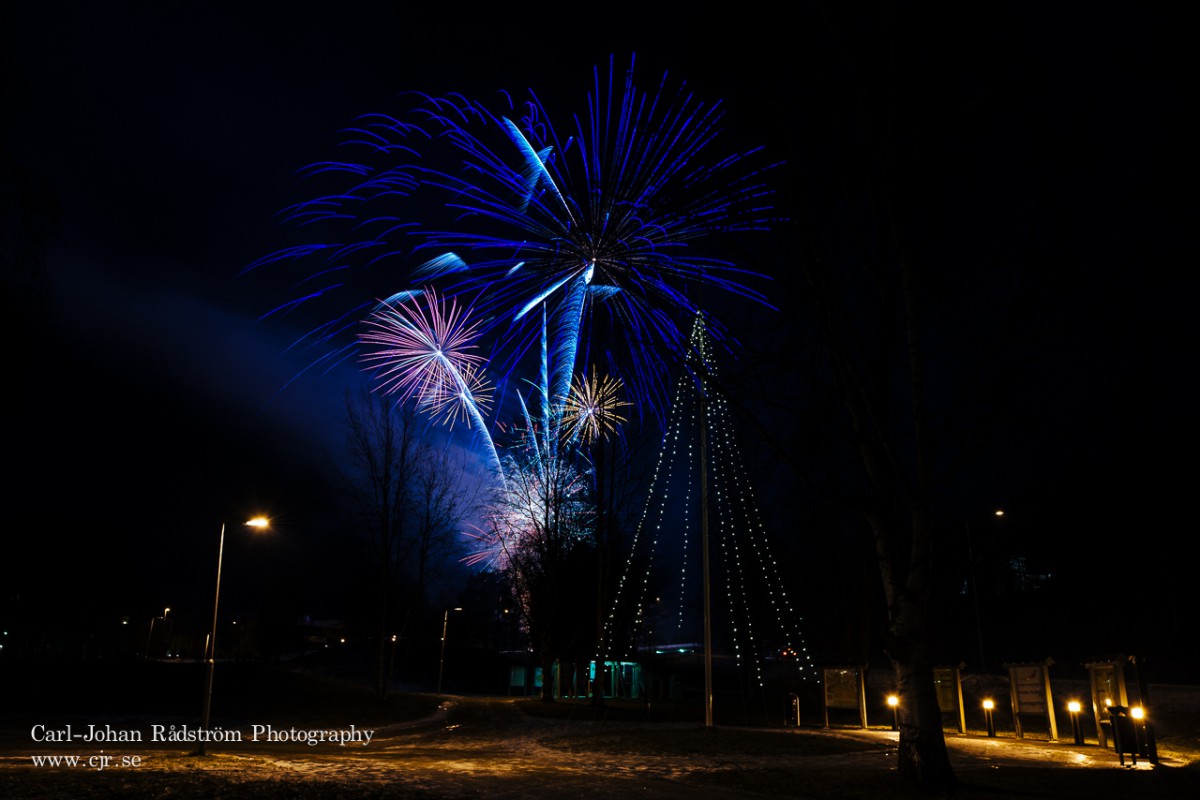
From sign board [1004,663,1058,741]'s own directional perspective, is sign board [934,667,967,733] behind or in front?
behind

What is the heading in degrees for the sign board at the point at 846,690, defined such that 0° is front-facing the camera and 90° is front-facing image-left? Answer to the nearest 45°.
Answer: approximately 0°

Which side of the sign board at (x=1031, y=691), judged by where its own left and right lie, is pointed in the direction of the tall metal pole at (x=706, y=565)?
right

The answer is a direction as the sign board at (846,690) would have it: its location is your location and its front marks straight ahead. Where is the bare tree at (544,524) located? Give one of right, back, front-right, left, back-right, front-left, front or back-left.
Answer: back-right

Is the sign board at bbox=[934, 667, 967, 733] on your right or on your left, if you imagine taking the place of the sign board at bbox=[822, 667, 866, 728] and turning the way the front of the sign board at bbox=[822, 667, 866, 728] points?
on your left

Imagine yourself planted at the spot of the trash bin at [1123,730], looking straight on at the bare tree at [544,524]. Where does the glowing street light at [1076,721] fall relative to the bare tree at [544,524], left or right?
right

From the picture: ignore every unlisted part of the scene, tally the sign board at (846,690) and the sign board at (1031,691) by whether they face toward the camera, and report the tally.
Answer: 2

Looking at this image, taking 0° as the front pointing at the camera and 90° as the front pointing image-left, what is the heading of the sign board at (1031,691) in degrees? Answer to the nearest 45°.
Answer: approximately 0°
